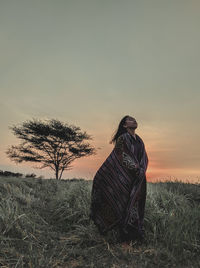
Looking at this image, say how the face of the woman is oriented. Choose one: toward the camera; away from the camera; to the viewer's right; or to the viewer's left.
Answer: to the viewer's right

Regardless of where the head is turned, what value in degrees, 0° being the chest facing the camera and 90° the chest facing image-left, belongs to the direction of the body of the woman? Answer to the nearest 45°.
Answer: approximately 315°
